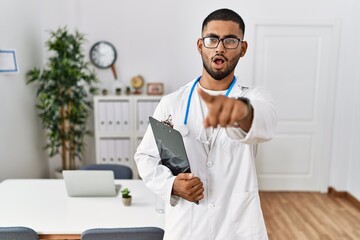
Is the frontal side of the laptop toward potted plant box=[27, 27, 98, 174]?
yes

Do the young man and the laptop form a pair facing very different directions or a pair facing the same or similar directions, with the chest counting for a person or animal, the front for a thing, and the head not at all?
very different directions

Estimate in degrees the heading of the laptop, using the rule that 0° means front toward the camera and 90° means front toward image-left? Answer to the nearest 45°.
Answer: approximately 180°

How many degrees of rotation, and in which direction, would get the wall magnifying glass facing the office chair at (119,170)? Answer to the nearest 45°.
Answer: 0° — it already faces it

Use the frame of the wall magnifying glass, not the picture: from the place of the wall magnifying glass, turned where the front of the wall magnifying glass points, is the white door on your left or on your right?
on your left

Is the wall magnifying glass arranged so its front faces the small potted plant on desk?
yes
